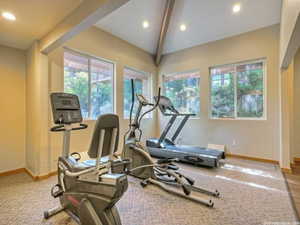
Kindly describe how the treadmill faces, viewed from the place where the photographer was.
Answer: facing away from the viewer and to the left of the viewer

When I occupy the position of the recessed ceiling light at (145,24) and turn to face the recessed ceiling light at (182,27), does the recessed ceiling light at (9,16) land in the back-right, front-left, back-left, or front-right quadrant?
back-right

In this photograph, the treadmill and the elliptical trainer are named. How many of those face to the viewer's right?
0

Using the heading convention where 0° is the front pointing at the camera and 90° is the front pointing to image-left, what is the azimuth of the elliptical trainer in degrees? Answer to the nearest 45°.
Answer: approximately 135°

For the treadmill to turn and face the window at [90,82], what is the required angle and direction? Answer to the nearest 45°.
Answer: approximately 45° to its left
